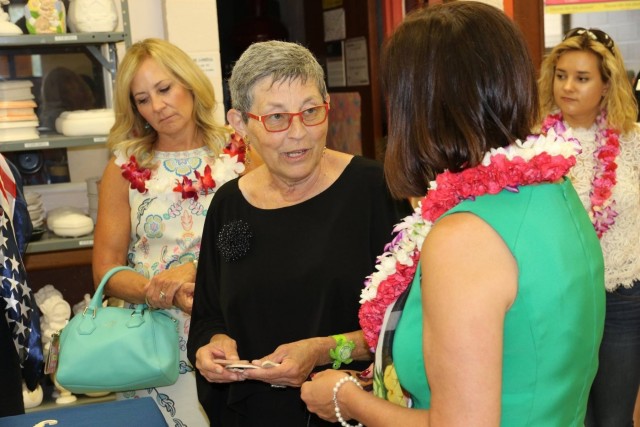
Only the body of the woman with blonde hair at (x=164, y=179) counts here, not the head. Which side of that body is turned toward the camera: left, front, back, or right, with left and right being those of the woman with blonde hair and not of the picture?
front

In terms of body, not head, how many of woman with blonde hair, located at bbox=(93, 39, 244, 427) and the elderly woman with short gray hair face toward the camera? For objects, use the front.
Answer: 2

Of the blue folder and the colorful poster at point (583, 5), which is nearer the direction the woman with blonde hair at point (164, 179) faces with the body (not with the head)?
the blue folder

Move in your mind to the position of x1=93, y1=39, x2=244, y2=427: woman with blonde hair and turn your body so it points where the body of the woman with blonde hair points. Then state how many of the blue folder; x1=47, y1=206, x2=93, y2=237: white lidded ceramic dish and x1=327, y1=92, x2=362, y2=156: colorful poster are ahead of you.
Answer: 1

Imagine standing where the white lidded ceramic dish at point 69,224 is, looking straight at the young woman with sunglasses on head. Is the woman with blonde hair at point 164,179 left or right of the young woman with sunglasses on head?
right

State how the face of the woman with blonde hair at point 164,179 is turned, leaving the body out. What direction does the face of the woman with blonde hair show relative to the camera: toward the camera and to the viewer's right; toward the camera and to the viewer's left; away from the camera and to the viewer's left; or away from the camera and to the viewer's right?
toward the camera and to the viewer's right

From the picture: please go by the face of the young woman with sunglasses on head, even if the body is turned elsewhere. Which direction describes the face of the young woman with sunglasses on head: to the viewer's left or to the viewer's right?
to the viewer's left

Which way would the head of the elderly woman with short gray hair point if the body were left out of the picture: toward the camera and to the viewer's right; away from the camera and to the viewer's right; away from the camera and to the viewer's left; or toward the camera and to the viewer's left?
toward the camera and to the viewer's right

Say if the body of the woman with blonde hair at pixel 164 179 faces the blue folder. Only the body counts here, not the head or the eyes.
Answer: yes

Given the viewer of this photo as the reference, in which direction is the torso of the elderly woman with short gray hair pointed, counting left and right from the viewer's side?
facing the viewer

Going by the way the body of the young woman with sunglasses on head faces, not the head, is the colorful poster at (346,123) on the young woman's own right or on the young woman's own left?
on the young woman's own right

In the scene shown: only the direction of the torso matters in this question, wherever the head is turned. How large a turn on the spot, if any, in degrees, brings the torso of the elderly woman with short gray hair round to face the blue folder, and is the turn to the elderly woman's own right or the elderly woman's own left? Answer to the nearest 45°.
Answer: approximately 45° to the elderly woman's own right

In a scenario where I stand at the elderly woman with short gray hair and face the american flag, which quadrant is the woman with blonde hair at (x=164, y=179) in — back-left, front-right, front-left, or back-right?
front-right

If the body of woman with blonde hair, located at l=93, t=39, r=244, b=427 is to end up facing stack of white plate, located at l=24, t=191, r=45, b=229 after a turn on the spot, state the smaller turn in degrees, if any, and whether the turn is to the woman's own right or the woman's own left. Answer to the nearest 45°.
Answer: approximately 135° to the woman's own right
